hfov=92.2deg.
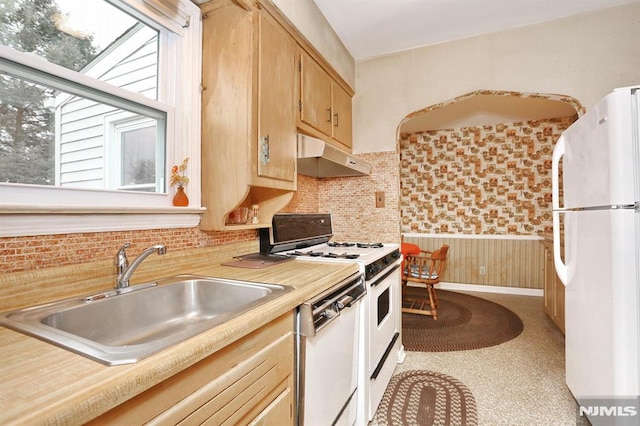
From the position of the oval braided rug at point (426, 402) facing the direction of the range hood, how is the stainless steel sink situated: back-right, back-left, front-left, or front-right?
front-left

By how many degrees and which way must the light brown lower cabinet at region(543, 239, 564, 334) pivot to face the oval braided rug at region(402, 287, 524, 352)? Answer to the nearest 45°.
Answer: approximately 45° to its left

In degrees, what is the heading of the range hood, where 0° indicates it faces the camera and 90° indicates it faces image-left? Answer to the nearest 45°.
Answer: approximately 315°

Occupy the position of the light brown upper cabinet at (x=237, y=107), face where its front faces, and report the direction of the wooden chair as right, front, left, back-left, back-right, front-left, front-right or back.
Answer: left

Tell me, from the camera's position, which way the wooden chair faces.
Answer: facing to the left of the viewer

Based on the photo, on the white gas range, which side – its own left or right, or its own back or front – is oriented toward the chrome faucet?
right

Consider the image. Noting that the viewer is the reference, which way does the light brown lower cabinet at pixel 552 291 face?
facing to the left of the viewer

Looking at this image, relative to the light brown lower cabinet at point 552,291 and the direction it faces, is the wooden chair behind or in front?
in front

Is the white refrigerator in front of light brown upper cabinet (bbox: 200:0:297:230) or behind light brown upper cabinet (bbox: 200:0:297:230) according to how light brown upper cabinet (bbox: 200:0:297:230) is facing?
in front

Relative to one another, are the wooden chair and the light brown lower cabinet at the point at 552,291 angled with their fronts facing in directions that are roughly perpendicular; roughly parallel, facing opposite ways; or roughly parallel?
roughly parallel

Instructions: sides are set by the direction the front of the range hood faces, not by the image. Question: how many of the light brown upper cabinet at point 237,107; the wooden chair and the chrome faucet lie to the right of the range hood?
2

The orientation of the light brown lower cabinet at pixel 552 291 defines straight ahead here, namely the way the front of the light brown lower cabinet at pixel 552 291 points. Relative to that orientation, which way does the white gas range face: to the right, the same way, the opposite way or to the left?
the opposite way

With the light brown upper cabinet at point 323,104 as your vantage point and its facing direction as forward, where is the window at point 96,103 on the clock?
The window is roughly at 3 o'clock from the light brown upper cabinet.

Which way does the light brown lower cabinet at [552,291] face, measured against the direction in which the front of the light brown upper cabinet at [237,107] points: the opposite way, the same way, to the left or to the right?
the opposite way

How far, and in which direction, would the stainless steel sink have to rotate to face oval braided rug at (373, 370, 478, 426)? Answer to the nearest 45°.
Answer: approximately 45° to its left

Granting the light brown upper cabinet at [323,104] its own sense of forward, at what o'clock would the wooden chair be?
The wooden chair is roughly at 9 o'clock from the light brown upper cabinet.

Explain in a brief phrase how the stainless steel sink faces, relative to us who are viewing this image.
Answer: facing the viewer and to the right of the viewer
